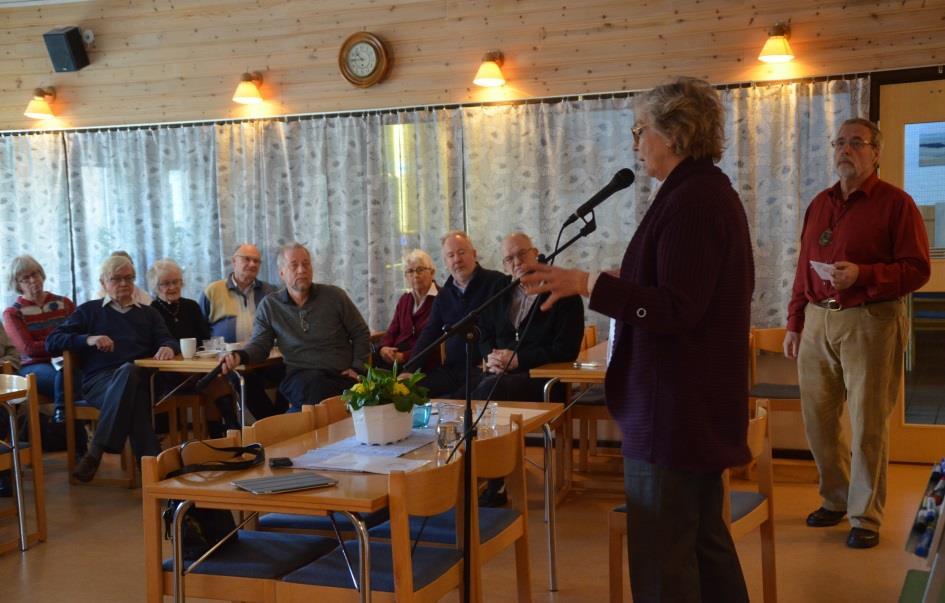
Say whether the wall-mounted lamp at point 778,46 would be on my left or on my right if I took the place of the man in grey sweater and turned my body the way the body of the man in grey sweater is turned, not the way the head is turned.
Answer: on my left

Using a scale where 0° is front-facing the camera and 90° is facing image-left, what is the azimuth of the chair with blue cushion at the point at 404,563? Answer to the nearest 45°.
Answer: approximately 135°

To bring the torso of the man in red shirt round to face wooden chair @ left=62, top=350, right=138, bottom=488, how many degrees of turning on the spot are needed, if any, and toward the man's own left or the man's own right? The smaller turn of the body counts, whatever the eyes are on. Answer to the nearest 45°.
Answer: approximately 45° to the man's own right

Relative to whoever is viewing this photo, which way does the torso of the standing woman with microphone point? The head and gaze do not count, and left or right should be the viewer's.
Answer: facing to the left of the viewer

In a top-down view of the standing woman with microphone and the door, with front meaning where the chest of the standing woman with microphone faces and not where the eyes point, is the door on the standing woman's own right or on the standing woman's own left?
on the standing woman's own right

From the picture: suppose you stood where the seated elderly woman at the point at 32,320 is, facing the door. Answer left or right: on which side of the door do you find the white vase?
right

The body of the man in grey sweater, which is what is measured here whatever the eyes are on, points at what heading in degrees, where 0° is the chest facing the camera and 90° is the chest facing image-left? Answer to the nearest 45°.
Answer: approximately 0°
